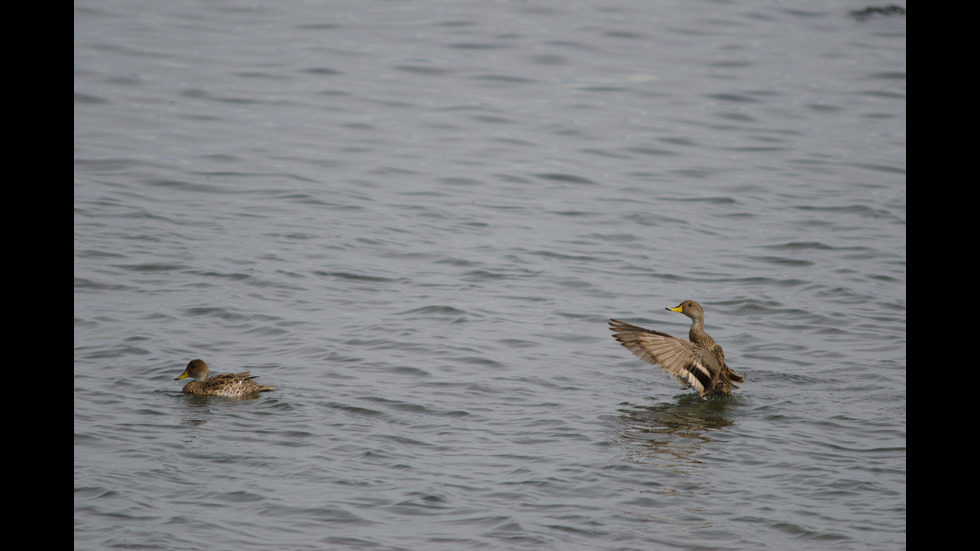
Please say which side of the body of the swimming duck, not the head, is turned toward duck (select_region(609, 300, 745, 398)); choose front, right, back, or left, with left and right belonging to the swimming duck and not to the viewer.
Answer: back

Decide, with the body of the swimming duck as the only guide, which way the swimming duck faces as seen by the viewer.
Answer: to the viewer's left
